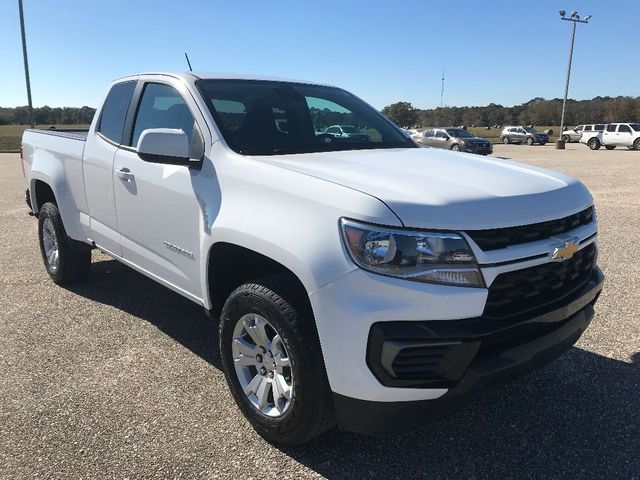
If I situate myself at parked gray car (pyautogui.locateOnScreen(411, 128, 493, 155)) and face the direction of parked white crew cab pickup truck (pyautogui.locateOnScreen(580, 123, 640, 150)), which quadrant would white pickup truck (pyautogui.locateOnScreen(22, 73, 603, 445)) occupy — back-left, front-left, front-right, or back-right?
back-right

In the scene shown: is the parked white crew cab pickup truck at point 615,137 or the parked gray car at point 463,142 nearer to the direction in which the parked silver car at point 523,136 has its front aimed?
the parked white crew cab pickup truck

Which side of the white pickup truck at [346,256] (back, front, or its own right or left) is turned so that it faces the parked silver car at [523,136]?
left

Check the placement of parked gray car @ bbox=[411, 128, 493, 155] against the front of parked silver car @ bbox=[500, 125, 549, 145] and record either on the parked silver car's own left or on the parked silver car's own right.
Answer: on the parked silver car's own right

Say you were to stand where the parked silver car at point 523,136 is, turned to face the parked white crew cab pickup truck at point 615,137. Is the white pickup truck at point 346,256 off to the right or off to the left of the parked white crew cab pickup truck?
right

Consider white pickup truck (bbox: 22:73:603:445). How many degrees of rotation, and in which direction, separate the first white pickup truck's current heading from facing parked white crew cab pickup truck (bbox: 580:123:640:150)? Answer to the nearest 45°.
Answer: approximately 90° to its left

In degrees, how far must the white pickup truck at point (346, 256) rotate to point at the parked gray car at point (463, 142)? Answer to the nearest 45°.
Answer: approximately 135° to its left

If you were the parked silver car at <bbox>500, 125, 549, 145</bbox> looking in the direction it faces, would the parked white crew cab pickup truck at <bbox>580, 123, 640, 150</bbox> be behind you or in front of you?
in front

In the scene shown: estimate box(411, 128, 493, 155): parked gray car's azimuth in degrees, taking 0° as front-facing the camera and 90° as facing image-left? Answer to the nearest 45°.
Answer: approximately 315°
